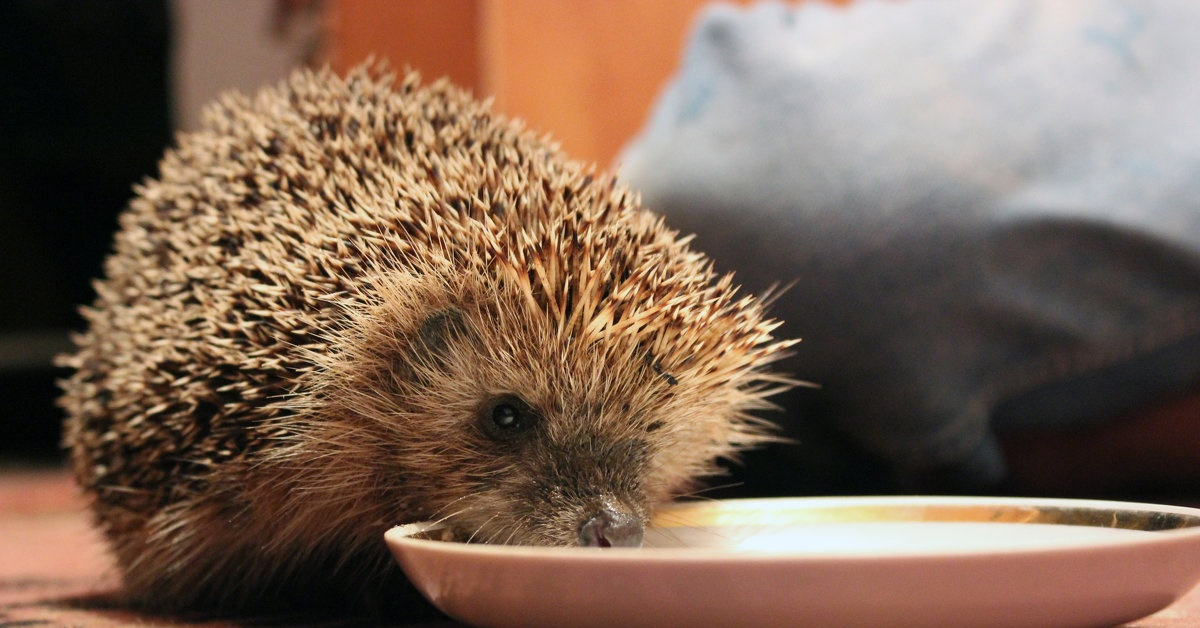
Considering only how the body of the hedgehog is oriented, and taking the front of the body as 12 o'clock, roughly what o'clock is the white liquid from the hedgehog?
The white liquid is roughly at 11 o'clock from the hedgehog.

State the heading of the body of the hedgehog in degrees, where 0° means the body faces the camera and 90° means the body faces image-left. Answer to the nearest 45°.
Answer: approximately 315°

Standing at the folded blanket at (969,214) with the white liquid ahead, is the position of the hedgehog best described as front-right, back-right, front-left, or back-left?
front-right

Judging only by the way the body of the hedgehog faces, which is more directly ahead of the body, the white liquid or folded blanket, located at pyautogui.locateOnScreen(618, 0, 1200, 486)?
the white liquid

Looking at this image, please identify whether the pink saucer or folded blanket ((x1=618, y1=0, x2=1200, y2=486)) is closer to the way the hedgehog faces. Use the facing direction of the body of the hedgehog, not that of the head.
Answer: the pink saucer

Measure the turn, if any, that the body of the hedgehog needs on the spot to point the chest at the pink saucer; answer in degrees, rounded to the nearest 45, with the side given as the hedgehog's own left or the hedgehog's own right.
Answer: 0° — it already faces it

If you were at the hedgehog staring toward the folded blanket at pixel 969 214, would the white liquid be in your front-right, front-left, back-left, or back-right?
front-right

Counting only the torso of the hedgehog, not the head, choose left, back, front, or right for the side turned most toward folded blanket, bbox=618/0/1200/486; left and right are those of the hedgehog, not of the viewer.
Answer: left
